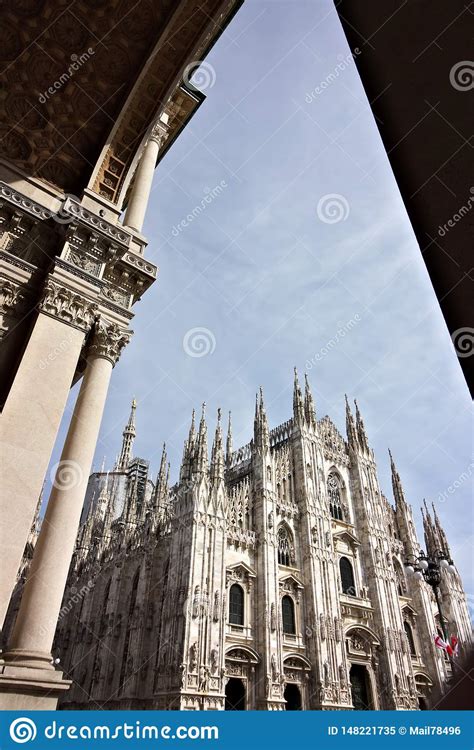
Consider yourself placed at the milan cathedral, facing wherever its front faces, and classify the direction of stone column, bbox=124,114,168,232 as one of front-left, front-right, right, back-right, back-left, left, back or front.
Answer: front-right

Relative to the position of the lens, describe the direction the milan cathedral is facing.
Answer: facing the viewer and to the right of the viewer

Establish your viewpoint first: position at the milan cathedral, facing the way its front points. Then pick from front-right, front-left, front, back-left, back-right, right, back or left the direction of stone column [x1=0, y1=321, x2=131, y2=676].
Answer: front-right

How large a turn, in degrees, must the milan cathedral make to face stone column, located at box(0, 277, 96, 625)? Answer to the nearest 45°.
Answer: approximately 45° to its right
